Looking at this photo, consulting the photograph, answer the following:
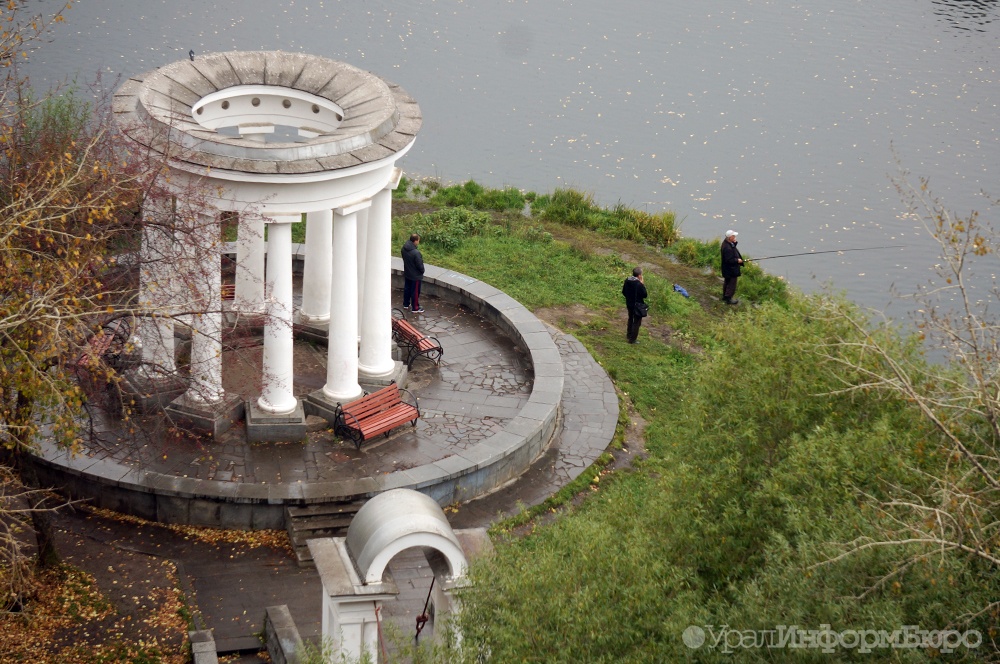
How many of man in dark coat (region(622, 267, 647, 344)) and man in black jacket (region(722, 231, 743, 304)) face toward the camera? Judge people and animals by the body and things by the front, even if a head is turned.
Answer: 0

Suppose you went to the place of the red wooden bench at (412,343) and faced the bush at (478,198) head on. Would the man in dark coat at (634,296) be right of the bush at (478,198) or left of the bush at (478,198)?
right

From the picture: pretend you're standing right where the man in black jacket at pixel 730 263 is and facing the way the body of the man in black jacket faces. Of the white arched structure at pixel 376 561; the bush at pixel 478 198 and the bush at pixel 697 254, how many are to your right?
1

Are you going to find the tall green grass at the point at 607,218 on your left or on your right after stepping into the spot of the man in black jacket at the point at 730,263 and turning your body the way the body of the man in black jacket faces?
on your left

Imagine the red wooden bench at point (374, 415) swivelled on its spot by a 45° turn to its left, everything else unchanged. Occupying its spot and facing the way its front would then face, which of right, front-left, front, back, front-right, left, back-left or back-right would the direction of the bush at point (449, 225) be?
left

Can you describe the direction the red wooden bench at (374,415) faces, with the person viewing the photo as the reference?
facing the viewer and to the right of the viewer

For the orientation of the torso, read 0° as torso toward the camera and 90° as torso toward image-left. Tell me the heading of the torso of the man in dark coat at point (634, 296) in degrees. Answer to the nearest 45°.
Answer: approximately 225°

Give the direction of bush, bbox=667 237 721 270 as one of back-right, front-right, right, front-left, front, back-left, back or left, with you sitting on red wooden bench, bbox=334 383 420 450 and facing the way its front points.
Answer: left

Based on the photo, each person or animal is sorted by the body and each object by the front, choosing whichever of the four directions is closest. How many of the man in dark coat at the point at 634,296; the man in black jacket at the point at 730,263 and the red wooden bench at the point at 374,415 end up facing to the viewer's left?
0

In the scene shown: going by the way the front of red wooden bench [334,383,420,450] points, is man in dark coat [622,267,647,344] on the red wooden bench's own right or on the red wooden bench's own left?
on the red wooden bench's own left

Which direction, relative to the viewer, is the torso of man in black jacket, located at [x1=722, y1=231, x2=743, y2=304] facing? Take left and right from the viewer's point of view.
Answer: facing to the right of the viewer

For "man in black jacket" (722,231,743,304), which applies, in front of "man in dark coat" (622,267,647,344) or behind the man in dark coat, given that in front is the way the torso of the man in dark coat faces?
in front

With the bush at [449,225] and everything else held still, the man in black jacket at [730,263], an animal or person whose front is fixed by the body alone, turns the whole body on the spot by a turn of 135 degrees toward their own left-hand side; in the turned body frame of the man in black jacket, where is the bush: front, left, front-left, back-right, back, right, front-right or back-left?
front-left

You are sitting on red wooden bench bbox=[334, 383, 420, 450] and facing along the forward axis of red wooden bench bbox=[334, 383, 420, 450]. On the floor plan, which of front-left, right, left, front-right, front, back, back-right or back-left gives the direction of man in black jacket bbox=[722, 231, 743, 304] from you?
left
